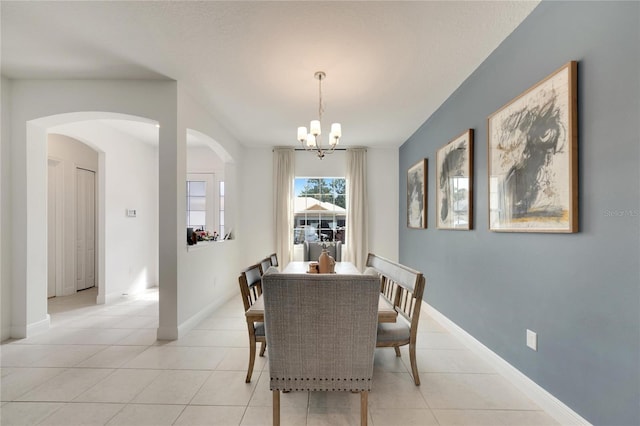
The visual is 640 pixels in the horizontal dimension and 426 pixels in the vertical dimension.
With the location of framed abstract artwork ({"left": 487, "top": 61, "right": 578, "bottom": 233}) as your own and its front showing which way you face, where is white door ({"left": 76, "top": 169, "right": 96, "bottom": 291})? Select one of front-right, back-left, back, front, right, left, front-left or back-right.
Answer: front-right

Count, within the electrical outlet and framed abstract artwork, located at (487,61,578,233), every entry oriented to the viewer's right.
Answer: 0

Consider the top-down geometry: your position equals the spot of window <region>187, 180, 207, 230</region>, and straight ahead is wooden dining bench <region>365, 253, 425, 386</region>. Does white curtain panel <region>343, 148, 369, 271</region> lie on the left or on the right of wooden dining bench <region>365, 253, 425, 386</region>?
left

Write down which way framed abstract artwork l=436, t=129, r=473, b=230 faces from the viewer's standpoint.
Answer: facing the viewer and to the left of the viewer

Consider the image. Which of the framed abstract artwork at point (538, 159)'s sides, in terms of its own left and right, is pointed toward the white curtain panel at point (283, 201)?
right

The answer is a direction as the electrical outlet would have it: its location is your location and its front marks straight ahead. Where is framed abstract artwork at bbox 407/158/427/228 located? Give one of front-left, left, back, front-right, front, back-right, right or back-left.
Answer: right

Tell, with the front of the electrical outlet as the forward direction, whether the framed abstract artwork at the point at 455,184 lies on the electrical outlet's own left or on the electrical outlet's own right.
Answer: on the electrical outlet's own right

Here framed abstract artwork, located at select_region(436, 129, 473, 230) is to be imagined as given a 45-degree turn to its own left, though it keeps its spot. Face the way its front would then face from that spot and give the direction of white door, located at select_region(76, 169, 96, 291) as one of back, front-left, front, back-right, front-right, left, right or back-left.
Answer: right

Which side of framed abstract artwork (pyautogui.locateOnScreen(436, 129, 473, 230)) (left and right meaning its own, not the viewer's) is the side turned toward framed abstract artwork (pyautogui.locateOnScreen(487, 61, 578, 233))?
left

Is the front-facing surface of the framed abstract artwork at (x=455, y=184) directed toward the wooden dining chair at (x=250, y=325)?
yes

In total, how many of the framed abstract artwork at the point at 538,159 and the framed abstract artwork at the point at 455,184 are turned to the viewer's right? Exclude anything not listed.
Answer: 0

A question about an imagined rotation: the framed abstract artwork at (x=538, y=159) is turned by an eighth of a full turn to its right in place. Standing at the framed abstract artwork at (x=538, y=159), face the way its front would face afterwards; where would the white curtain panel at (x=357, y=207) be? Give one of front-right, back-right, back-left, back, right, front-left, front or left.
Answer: front-right
